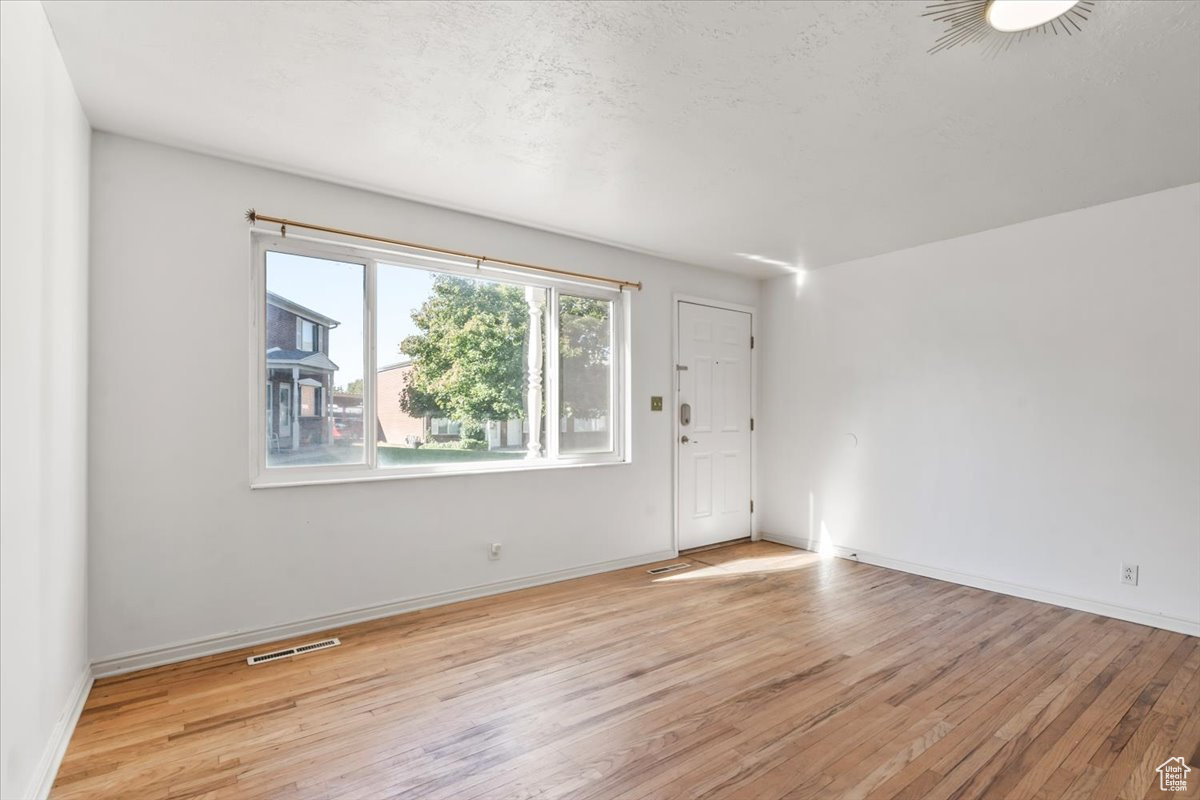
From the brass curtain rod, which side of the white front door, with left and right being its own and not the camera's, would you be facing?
right

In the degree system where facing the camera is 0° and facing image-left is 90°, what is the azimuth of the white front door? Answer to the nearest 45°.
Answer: approximately 315°
